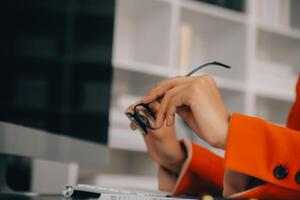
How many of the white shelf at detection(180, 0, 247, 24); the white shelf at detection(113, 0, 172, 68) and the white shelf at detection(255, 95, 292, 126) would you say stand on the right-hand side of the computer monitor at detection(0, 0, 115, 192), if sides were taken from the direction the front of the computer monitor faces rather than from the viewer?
0

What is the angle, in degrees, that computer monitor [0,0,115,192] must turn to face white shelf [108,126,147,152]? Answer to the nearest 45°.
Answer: approximately 135° to its left

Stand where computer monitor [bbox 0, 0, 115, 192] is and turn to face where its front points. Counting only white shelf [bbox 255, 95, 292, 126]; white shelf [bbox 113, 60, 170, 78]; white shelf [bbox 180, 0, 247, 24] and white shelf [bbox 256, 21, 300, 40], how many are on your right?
0

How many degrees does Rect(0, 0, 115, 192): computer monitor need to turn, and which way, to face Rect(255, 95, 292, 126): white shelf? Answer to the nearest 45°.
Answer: approximately 90° to its left

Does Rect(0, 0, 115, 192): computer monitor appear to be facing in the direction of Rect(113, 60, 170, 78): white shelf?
no

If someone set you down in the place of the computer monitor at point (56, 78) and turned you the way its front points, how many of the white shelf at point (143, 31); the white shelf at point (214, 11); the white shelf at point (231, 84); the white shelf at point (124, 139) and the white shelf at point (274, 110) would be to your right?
0

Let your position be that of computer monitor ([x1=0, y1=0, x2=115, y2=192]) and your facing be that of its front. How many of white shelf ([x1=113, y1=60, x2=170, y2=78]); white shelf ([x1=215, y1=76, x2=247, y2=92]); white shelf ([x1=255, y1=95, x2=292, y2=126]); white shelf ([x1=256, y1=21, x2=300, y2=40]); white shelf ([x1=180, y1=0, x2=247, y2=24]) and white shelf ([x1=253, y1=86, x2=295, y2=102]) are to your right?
0

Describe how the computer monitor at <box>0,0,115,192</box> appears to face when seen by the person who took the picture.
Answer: facing the viewer and to the right of the viewer

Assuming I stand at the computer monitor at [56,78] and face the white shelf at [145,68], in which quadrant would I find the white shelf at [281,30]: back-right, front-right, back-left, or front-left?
front-right

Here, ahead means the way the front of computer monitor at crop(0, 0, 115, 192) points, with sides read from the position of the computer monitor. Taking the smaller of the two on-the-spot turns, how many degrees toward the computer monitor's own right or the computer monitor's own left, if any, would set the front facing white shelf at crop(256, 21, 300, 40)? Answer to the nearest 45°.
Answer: approximately 90° to the computer monitor's own left

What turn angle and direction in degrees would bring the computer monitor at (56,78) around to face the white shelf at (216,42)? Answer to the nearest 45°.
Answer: approximately 90° to its left

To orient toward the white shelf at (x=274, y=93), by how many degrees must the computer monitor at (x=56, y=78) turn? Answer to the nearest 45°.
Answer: approximately 90° to its left

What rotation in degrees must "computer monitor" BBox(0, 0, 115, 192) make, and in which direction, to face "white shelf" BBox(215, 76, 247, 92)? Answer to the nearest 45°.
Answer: approximately 90° to its left

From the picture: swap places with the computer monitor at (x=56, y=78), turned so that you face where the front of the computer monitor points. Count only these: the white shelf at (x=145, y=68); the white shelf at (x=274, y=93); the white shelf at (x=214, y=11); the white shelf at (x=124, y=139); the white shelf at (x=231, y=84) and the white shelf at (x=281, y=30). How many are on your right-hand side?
0
